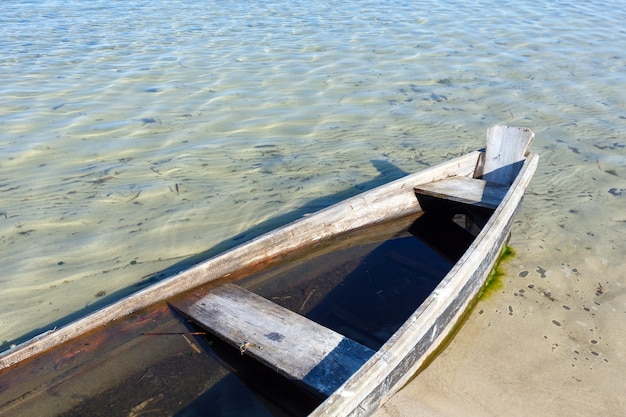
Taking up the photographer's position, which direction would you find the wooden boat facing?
facing away from the viewer and to the right of the viewer
